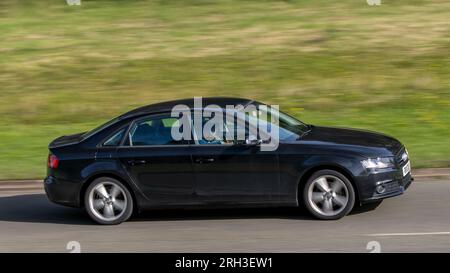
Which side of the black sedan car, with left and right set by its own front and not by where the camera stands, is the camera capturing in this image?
right
